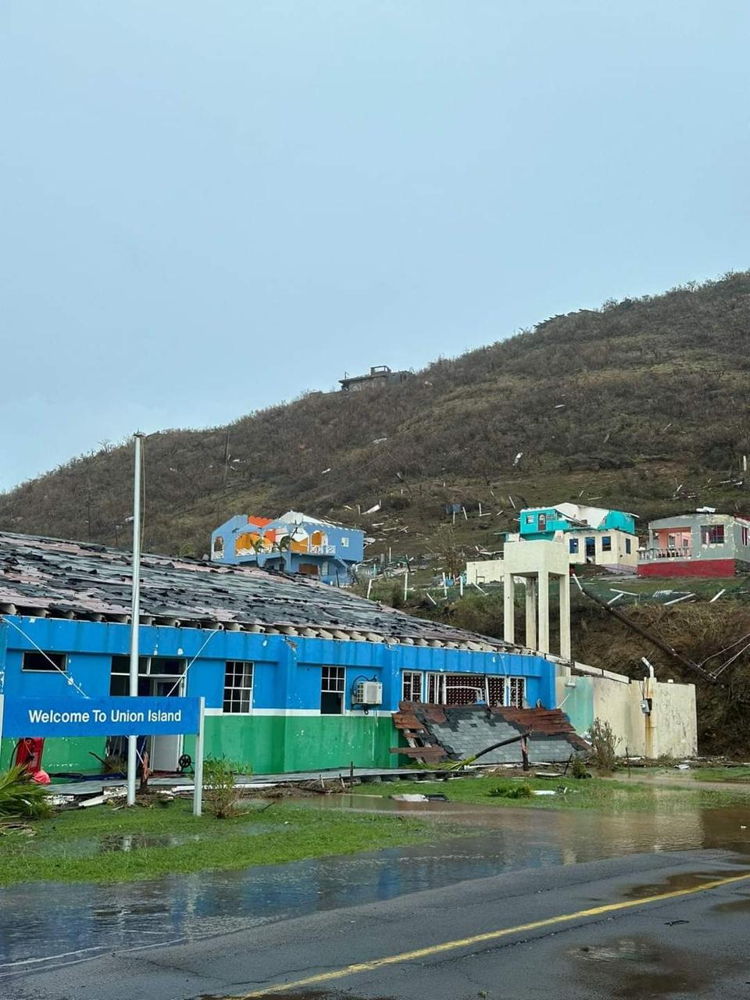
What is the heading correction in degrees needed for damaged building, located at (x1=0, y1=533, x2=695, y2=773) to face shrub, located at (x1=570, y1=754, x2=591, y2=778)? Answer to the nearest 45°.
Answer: approximately 45° to its left

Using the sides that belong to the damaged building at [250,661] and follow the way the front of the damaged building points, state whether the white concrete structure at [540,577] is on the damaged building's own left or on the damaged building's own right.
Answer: on the damaged building's own left

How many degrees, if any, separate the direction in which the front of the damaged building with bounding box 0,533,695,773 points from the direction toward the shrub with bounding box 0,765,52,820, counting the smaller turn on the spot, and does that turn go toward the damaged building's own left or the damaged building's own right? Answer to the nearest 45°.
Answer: approximately 45° to the damaged building's own right

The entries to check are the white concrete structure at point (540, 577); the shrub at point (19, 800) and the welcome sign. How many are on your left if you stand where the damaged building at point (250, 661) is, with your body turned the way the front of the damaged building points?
1

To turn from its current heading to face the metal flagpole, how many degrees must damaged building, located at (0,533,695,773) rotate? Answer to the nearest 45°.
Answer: approximately 45° to its right

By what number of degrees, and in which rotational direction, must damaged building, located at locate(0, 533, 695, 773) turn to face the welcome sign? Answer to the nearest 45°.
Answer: approximately 45° to its right

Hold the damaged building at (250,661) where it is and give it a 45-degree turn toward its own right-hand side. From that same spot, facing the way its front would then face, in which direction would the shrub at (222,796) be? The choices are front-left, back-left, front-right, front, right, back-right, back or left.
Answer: front

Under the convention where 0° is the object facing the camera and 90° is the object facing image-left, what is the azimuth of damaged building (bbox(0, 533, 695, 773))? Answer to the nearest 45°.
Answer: approximately 315°

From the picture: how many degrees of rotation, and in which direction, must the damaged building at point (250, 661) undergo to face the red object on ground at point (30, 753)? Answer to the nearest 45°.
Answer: approximately 90° to its right
